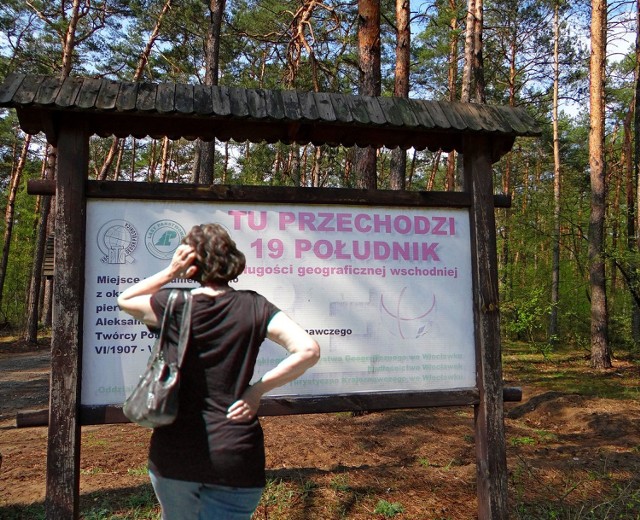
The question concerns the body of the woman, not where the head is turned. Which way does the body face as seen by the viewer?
away from the camera

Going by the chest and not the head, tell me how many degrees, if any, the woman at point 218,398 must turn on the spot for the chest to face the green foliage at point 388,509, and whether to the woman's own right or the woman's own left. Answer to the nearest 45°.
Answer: approximately 45° to the woman's own right

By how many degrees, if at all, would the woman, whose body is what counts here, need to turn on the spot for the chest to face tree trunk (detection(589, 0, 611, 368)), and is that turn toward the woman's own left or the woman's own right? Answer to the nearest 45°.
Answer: approximately 45° to the woman's own right
